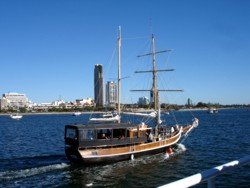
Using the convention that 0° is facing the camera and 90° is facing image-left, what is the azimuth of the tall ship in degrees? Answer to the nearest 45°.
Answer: approximately 225°
